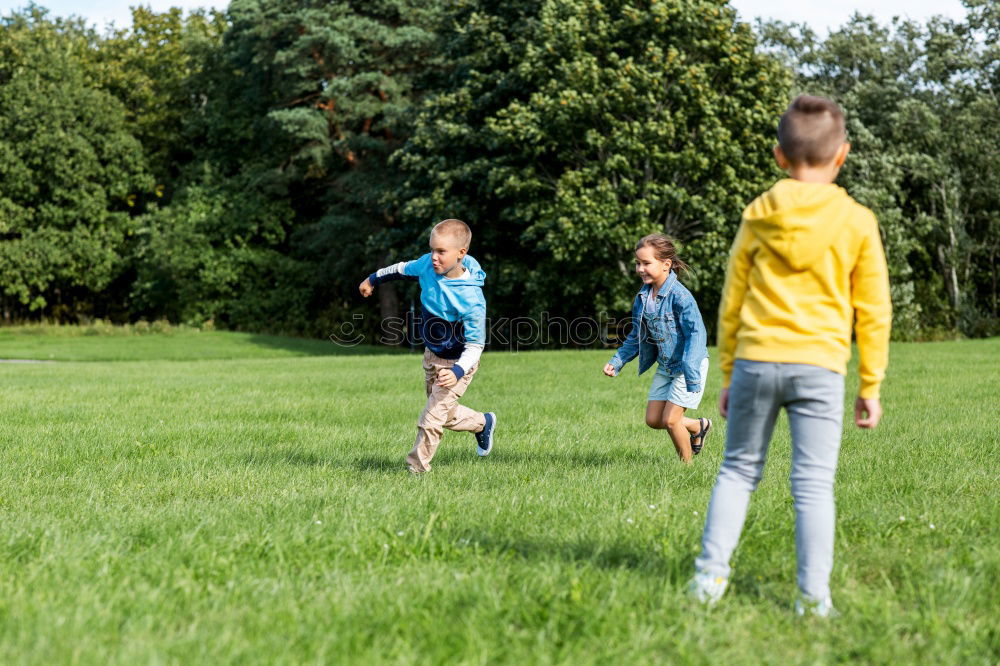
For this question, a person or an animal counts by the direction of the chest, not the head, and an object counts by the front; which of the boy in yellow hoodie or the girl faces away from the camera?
the boy in yellow hoodie

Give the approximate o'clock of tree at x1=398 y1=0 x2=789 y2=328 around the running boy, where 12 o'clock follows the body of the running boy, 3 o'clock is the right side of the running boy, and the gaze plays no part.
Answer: The tree is roughly at 5 o'clock from the running boy.

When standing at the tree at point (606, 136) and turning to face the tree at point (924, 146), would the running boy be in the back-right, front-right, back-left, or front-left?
back-right

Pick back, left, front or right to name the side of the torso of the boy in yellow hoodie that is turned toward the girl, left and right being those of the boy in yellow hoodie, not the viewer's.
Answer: front

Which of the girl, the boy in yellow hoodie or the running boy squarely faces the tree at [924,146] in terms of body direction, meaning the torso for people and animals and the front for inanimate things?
the boy in yellow hoodie

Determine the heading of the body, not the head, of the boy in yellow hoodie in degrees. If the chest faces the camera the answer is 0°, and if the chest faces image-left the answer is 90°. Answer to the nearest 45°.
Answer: approximately 180°

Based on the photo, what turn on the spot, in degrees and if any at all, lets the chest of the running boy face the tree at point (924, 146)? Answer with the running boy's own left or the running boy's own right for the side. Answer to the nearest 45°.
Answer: approximately 180°

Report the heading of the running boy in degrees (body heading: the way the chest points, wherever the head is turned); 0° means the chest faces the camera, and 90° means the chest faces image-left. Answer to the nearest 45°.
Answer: approximately 45°

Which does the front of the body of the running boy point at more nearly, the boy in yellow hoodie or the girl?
the boy in yellow hoodie

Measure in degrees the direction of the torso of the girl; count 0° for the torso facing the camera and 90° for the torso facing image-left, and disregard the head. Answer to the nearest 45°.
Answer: approximately 45°

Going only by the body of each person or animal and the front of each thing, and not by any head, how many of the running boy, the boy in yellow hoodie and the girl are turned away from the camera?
1

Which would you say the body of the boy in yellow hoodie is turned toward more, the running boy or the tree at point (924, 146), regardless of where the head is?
the tree

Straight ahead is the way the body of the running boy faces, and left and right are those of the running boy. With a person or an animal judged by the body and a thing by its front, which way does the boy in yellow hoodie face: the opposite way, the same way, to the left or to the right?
the opposite way

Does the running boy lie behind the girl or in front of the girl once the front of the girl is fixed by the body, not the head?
in front

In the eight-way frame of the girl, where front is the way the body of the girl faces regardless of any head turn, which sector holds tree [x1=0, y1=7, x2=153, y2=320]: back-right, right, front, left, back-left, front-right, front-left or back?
right

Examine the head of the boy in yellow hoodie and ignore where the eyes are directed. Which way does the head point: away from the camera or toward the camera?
away from the camera

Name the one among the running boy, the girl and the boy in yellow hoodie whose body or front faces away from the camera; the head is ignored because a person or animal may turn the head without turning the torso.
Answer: the boy in yellow hoodie
